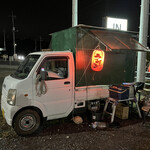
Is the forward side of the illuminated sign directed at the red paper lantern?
yes

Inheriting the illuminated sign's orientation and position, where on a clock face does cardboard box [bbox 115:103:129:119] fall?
The cardboard box is roughly at 12 o'clock from the illuminated sign.

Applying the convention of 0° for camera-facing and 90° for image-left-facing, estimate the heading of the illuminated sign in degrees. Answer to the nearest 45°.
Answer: approximately 0°

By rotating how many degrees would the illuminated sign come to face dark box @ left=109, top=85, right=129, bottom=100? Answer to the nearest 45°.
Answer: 0° — it already faces it
